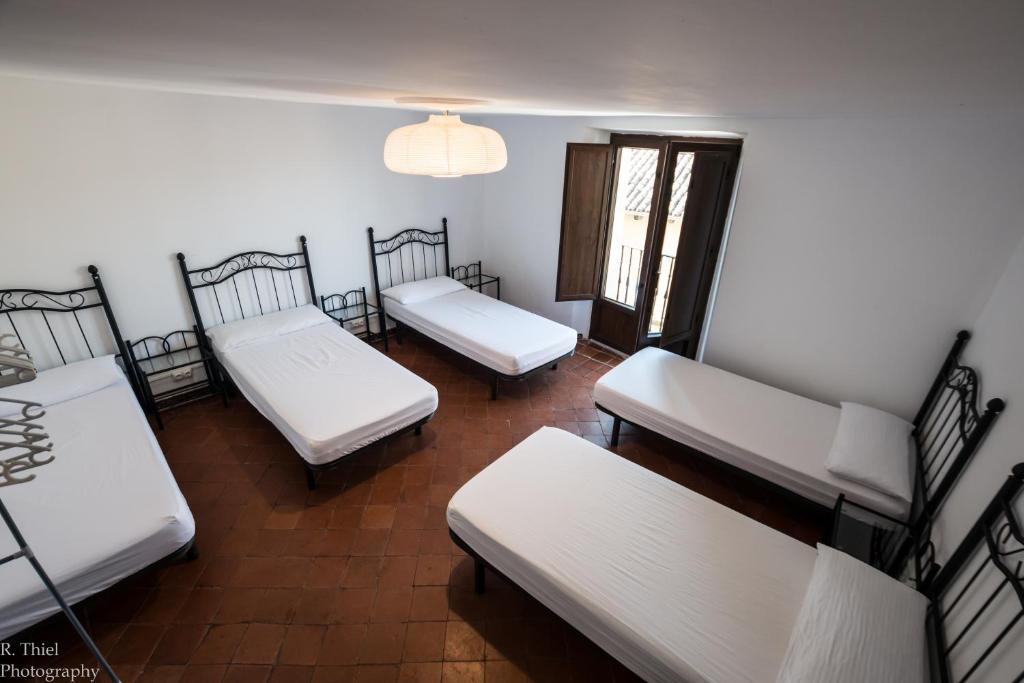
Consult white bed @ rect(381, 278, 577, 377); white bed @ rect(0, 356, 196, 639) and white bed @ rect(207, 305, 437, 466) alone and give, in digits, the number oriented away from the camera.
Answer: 0

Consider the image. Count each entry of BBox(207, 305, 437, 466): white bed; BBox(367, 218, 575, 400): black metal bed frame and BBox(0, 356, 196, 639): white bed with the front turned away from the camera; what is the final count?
0

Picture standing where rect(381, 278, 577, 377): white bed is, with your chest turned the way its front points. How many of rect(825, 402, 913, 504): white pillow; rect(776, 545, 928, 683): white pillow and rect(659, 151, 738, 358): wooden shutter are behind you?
0

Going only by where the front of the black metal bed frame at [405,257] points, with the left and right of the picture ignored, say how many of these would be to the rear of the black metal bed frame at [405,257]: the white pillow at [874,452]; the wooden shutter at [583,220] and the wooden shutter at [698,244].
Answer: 0

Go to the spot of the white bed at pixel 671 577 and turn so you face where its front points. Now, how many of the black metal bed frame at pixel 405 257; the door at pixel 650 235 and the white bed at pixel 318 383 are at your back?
0

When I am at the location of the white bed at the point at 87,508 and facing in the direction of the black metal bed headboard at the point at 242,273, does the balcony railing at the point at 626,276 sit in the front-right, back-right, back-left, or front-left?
front-right

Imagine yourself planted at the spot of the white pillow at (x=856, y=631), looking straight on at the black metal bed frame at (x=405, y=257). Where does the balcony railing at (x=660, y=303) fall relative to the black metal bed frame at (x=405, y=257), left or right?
right

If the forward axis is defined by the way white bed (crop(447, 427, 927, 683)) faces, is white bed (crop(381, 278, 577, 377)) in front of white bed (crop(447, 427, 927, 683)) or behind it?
in front

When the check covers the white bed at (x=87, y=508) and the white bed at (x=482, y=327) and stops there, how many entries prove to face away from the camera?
0

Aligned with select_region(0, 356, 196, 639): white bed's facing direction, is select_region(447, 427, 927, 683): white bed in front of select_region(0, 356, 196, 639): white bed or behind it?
in front

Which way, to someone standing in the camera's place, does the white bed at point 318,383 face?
facing the viewer and to the right of the viewer

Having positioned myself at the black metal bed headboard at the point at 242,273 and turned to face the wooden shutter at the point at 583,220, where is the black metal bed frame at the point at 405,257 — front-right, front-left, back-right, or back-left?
front-left

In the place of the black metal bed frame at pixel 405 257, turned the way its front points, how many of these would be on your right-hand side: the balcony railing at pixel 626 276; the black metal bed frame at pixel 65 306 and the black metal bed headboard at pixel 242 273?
2

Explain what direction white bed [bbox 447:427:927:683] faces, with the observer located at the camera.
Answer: facing away from the viewer and to the left of the viewer

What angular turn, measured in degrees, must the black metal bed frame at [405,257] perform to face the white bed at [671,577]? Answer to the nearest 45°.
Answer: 0° — it already faces it
